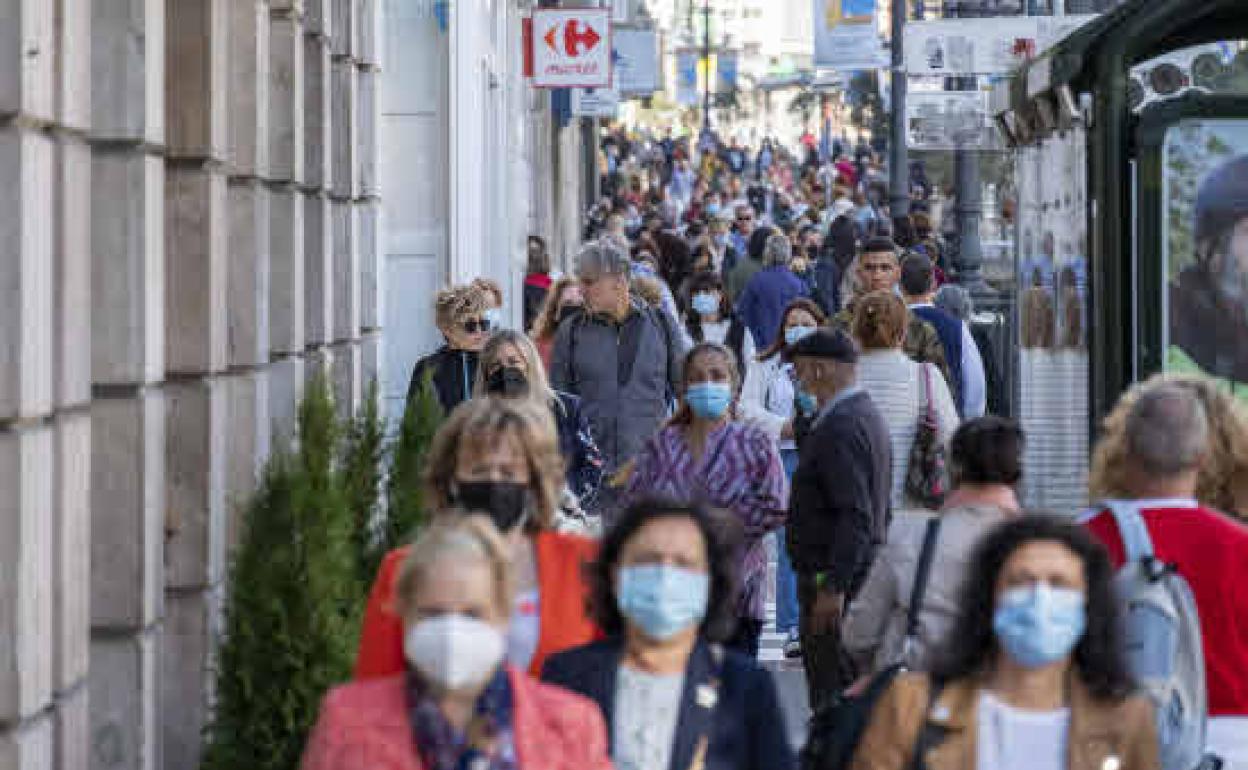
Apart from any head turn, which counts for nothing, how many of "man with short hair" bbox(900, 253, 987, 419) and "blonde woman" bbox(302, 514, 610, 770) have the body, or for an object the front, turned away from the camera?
1

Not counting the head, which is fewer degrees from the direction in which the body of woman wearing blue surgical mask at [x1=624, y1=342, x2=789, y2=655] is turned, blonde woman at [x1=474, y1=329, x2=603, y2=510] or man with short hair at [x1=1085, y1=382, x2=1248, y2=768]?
the man with short hair

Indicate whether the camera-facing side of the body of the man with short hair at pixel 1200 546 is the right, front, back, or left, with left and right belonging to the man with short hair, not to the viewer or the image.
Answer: back

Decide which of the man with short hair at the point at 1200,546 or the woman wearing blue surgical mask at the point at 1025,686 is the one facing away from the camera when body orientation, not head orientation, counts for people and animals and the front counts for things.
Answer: the man with short hair

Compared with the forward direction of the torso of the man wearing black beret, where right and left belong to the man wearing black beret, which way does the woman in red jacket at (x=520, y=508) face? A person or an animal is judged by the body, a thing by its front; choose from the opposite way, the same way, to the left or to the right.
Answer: to the left

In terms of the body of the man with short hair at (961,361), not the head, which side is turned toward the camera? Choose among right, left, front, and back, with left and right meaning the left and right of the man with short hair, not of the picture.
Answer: back

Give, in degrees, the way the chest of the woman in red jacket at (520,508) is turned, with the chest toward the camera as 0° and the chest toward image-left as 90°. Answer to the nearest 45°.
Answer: approximately 0°

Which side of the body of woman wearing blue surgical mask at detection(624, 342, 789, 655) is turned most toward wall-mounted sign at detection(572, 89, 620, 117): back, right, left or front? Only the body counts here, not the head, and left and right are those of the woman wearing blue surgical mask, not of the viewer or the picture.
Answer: back

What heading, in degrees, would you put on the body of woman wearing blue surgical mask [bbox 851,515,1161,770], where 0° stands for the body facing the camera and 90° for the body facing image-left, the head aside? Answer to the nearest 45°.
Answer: approximately 0°
